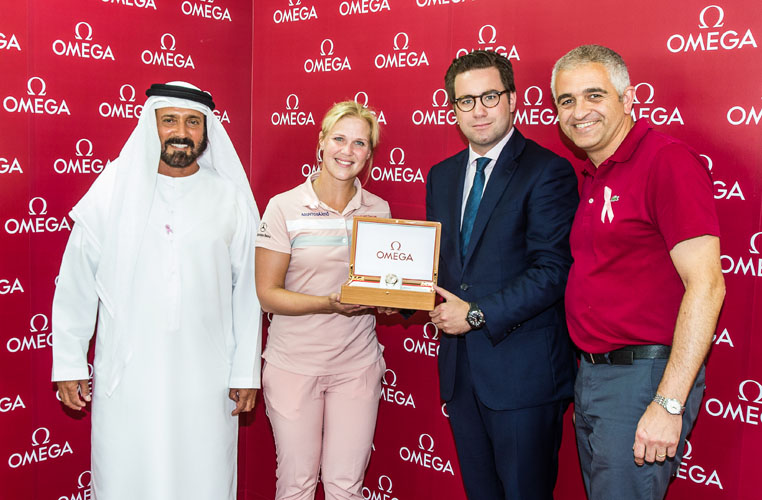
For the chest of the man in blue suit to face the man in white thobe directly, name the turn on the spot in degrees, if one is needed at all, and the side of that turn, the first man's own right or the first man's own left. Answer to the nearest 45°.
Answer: approximately 45° to the first man's own right

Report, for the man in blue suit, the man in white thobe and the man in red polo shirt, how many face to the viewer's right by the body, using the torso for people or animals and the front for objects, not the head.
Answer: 0

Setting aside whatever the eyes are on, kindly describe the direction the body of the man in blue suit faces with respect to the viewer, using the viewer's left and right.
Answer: facing the viewer and to the left of the viewer

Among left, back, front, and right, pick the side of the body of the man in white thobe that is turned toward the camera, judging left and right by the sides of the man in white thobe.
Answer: front

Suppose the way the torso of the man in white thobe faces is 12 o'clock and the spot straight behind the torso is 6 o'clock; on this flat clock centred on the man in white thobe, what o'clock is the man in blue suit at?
The man in blue suit is roughly at 10 o'clock from the man in white thobe.

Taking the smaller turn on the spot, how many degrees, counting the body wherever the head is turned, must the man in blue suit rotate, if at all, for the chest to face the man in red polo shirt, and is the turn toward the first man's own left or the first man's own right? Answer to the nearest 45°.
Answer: approximately 90° to the first man's own left

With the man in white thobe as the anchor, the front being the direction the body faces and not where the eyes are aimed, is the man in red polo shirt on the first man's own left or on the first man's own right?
on the first man's own left

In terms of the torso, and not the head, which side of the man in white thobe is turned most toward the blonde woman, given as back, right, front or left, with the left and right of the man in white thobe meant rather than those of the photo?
left

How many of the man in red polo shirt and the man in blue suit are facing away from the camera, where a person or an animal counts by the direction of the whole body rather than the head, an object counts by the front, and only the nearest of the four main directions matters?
0
